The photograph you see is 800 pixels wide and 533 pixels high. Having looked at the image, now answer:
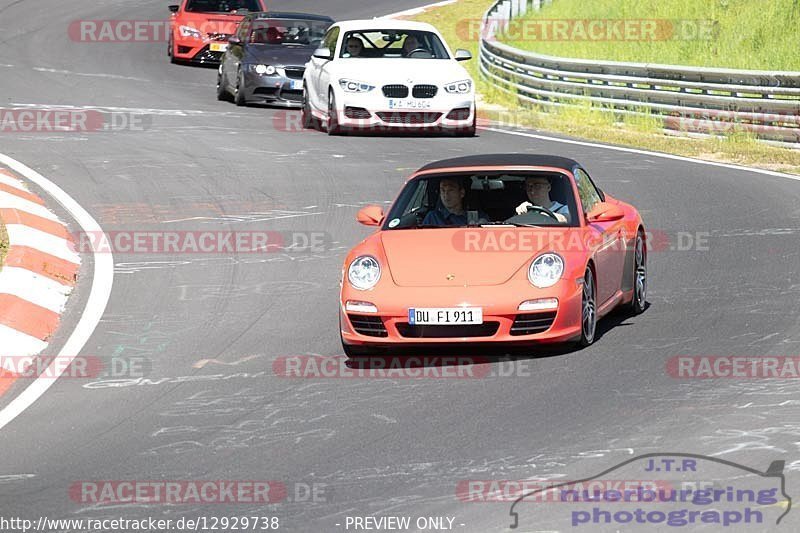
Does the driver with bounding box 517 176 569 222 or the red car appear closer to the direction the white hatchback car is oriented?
the driver

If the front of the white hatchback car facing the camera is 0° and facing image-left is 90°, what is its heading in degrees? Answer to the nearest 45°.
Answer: approximately 0°

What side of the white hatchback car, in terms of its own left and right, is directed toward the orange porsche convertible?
front

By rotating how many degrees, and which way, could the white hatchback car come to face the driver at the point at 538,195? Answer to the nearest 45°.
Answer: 0° — it already faces them

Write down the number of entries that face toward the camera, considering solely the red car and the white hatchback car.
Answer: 2
